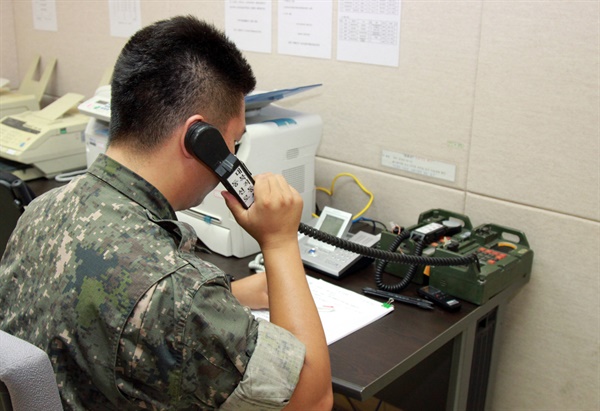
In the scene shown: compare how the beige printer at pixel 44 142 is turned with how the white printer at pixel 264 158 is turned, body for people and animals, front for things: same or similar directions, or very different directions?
same or similar directions

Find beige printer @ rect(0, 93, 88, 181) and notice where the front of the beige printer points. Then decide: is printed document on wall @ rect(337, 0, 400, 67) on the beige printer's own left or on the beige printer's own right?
on the beige printer's own left

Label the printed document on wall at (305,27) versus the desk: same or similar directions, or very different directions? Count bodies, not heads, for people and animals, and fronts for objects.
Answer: same or similar directions

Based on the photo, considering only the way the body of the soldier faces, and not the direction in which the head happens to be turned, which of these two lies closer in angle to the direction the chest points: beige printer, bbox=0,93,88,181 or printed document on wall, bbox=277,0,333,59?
the printed document on wall

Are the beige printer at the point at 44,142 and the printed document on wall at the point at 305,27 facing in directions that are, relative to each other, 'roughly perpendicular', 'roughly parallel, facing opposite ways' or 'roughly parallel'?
roughly parallel

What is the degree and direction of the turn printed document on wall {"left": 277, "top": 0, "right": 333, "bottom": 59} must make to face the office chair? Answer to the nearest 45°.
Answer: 0° — it already faces it

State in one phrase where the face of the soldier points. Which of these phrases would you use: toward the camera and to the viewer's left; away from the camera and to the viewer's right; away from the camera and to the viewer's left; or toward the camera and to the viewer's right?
away from the camera and to the viewer's right

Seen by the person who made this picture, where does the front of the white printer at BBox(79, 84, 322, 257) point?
facing the viewer and to the left of the viewer

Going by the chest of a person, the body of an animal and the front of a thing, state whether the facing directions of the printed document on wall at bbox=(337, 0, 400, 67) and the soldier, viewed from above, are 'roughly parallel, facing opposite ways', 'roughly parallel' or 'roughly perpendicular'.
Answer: roughly parallel, facing opposite ways

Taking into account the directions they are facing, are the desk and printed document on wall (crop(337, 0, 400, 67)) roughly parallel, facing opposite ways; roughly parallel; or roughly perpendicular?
roughly parallel

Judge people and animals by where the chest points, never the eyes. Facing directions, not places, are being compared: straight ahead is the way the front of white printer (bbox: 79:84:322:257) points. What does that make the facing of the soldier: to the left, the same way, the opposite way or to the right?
the opposite way

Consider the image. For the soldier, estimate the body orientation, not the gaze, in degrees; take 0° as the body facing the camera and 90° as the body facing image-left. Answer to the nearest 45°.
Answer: approximately 225°

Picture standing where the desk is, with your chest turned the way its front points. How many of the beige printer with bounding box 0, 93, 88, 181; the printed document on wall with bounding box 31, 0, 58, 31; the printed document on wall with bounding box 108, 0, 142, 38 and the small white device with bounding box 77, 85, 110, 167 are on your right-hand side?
4
